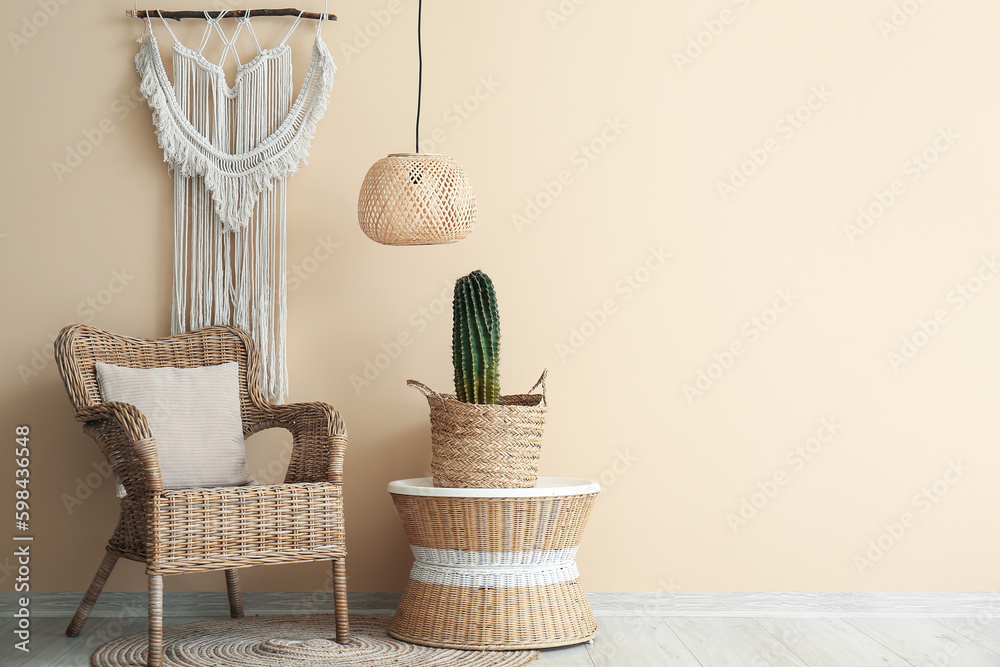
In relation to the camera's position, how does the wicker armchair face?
facing the viewer and to the right of the viewer

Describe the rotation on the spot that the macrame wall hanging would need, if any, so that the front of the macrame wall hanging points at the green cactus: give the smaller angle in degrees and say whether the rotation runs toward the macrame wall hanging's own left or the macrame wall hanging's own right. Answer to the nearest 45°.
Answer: approximately 45° to the macrame wall hanging's own left

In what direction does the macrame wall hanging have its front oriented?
toward the camera

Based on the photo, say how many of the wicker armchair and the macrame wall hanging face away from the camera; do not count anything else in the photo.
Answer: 0
